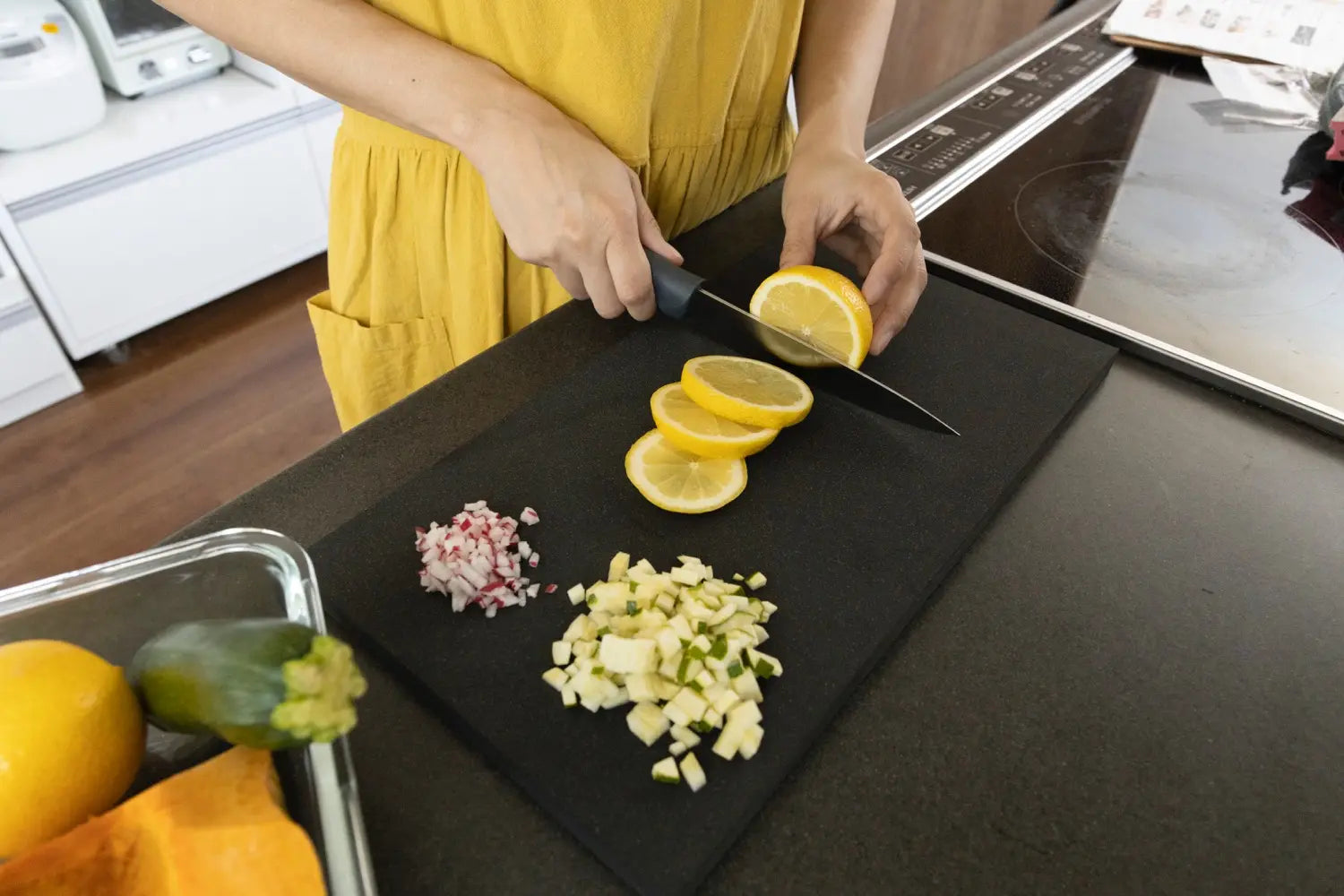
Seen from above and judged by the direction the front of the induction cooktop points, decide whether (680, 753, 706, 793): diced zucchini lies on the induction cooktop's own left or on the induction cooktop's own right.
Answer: on the induction cooktop's own left

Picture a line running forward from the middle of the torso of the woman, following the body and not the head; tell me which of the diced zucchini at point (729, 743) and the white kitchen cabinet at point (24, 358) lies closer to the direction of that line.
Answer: the diced zucchini

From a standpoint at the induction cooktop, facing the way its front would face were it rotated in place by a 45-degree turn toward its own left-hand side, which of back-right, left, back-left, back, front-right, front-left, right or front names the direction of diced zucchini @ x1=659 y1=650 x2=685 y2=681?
left

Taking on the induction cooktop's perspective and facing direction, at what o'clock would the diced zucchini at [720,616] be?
The diced zucchini is roughly at 8 o'clock from the induction cooktop.

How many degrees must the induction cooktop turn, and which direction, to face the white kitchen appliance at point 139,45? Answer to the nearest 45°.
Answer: approximately 45° to its left

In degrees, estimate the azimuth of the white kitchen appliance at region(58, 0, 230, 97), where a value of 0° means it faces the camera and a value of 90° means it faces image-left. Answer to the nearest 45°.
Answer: approximately 315°

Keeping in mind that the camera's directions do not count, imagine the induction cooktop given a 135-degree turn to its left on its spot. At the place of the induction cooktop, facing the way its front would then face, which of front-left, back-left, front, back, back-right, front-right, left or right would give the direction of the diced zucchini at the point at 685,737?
front

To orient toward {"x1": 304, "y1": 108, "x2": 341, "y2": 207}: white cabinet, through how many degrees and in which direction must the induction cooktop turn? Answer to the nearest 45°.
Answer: approximately 45° to its left

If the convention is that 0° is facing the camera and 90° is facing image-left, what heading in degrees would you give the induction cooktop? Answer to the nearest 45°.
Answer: approximately 135°

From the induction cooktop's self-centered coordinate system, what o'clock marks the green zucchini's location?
The green zucchini is roughly at 8 o'clock from the induction cooktop.
